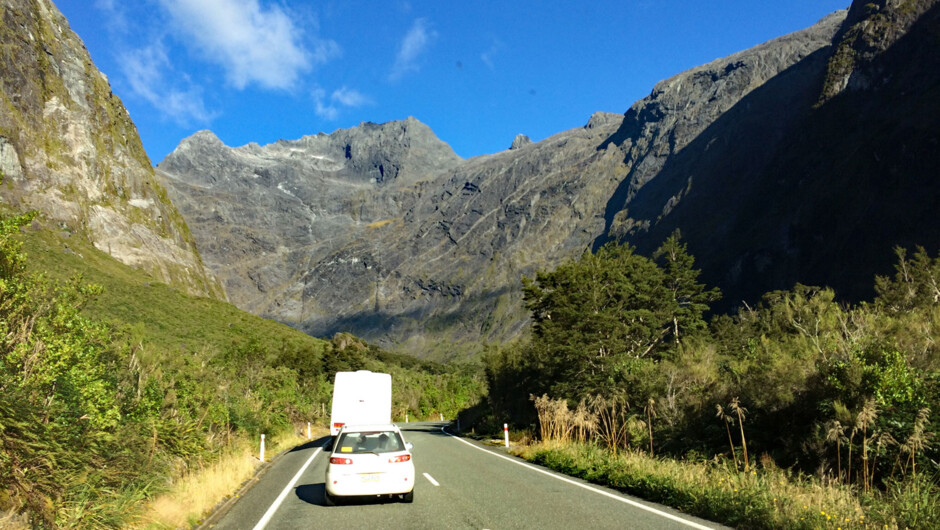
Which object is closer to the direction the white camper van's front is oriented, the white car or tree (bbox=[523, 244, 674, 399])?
the tree

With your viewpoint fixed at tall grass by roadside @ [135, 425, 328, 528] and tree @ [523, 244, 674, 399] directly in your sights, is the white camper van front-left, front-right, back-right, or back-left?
front-left

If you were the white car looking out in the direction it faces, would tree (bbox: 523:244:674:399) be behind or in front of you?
in front

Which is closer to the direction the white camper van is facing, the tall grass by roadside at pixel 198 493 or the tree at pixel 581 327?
the tree

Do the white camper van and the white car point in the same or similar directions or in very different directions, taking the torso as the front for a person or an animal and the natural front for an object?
same or similar directions

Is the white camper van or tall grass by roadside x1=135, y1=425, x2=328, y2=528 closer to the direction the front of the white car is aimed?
the white camper van

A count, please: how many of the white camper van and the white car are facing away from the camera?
2

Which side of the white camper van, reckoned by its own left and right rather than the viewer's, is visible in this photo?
back

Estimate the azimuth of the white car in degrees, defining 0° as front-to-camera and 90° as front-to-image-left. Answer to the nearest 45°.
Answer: approximately 180°

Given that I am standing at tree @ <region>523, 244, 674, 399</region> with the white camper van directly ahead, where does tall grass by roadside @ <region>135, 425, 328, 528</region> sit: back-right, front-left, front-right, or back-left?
front-left

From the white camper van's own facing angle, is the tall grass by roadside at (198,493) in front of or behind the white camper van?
behind

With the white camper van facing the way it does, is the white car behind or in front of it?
behind

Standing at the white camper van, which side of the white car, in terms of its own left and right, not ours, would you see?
front

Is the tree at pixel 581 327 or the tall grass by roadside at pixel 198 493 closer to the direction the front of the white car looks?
the tree

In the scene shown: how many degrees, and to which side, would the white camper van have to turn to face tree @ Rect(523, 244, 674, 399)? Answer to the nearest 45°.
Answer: approximately 90° to its right
